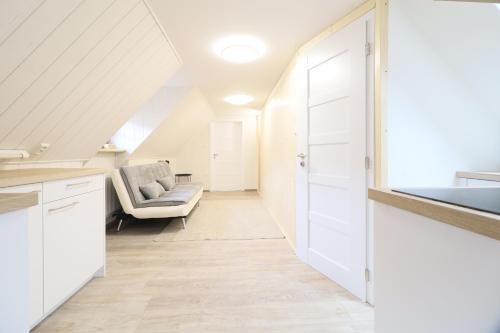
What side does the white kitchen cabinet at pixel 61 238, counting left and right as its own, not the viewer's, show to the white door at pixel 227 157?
left

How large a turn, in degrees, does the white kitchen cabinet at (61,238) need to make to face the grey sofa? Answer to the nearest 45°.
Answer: approximately 90° to its left

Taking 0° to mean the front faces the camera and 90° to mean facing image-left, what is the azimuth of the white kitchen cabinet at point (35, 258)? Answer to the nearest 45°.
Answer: approximately 315°

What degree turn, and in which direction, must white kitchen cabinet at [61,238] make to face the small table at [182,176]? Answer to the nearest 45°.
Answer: approximately 90° to its left

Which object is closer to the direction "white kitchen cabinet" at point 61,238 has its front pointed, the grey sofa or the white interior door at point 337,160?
the white interior door

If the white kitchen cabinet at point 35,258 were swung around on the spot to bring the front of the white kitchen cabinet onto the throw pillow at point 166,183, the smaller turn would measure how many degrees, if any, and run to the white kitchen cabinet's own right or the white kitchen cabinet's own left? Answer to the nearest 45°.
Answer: approximately 90° to the white kitchen cabinet's own left

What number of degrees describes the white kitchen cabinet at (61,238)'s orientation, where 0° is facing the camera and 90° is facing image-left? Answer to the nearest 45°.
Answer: approximately 315°

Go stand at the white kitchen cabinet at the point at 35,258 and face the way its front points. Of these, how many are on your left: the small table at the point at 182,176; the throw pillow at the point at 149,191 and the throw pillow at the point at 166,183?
3

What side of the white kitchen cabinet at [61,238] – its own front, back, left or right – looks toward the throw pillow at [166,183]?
left

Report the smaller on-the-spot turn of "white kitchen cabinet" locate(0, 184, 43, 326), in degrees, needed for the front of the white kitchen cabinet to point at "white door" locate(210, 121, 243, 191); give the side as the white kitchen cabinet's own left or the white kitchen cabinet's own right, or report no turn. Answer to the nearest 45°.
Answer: approximately 90° to the white kitchen cabinet's own left
